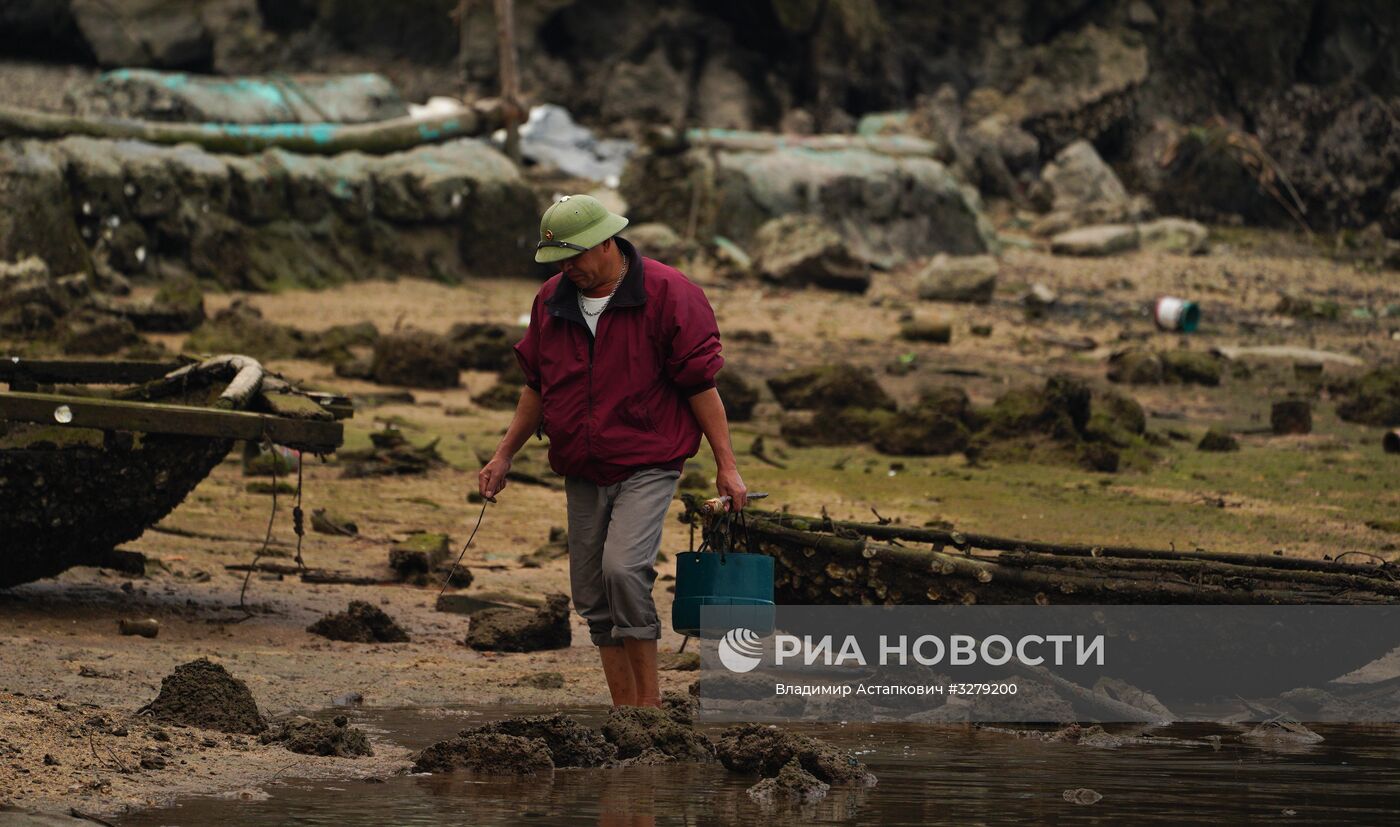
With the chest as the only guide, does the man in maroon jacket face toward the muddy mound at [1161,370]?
no

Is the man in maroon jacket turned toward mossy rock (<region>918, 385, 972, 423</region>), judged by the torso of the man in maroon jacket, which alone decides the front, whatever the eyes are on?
no

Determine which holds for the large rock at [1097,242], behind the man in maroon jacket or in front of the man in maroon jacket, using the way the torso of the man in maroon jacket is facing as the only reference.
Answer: behind

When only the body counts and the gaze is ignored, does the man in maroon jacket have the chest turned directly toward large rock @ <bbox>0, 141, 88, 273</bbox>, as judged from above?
no

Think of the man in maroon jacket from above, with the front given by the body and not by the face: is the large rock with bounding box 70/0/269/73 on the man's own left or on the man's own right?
on the man's own right

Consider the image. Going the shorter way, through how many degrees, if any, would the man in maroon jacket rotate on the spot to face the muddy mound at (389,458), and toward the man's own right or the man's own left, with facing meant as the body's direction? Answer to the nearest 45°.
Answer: approximately 135° to the man's own right

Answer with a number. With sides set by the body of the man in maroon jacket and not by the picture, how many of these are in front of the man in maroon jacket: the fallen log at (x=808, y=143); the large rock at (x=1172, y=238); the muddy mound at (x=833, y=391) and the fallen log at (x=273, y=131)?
0

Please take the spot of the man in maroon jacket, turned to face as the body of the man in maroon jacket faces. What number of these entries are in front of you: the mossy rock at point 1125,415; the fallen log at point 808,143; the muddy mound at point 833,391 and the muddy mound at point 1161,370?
0

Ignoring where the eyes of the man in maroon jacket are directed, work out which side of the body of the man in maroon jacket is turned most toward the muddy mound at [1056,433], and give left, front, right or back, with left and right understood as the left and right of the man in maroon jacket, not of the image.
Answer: back

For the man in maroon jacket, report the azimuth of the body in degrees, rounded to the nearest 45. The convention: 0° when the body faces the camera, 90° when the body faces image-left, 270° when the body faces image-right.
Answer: approximately 45°

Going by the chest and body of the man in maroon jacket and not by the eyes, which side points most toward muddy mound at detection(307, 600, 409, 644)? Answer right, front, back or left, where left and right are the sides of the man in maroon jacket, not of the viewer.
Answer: right

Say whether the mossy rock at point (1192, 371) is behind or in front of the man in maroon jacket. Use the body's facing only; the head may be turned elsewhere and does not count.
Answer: behind

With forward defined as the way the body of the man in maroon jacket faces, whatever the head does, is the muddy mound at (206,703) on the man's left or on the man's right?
on the man's right

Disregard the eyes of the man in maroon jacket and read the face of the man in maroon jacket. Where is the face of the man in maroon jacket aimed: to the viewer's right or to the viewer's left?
to the viewer's left

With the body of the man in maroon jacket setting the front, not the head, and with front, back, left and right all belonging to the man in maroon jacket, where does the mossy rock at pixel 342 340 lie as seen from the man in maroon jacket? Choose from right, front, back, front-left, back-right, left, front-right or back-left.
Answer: back-right

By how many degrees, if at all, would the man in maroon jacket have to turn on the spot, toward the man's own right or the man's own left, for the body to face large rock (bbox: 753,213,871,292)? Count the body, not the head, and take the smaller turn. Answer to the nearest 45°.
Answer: approximately 135° to the man's own right
